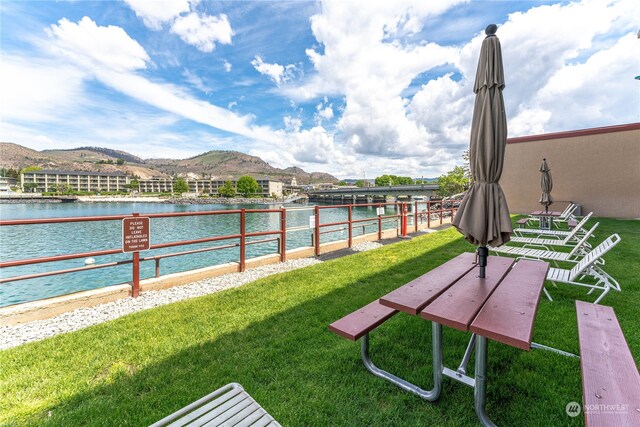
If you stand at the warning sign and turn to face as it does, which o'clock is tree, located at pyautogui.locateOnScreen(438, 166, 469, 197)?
The tree is roughly at 8 o'clock from the warning sign.

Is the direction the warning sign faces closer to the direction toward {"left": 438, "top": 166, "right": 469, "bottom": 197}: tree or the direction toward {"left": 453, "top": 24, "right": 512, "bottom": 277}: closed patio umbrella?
the closed patio umbrella

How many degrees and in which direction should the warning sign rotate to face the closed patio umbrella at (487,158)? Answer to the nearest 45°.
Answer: approximately 45° to its left

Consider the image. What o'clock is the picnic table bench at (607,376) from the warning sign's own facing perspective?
The picnic table bench is roughly at 11 o'clock from the warning sign.

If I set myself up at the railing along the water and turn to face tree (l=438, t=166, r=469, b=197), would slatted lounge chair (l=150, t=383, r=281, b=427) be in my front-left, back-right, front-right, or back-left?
back-right

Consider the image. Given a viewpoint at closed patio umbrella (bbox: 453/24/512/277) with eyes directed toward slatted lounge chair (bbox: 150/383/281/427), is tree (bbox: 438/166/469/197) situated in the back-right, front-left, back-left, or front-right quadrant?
back-right

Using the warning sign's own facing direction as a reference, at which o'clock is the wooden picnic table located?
The wooden picnic table is roughly at 11 o'clock from the warning sign.

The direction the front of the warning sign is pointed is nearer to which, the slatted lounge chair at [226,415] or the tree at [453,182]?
the slatted lounge chair

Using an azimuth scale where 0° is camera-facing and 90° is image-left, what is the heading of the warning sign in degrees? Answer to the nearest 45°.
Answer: approximately 0°

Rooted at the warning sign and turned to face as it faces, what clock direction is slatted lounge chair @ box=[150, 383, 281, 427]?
The slatted lounge chair is roughly at 12 o'clock from the warning sign.
